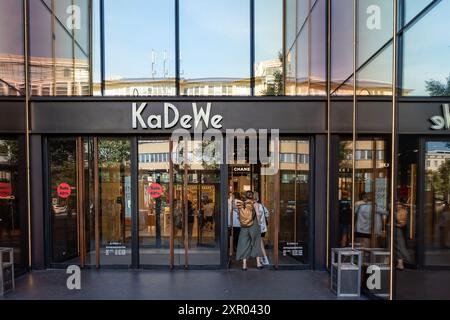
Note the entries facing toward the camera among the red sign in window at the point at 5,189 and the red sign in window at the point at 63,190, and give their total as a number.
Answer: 2

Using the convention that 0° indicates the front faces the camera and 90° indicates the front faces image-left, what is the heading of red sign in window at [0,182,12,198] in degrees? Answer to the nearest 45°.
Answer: approximately 0°

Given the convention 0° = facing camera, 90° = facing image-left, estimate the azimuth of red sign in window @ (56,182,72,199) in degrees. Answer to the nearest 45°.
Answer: approximately 0°

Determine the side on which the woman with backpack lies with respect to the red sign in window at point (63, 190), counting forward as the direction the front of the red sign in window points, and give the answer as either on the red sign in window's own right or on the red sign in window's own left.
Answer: on the red sign in window's own left

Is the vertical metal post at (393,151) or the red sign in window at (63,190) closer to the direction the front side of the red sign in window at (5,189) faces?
the vertical metal post

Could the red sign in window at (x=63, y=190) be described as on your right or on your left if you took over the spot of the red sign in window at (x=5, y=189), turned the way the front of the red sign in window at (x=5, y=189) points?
on your left

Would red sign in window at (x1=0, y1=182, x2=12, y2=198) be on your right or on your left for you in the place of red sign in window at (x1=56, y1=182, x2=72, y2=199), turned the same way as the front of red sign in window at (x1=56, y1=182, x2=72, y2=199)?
on your right
